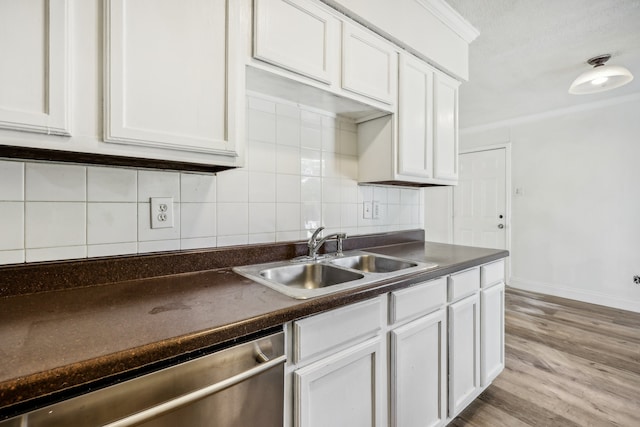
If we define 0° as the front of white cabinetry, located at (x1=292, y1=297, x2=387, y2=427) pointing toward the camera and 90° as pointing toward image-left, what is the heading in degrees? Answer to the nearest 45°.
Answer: approximately 315°

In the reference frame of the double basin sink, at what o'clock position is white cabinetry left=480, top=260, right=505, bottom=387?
The white cabinetry is roughly at 10 o'clock from the double basin sink.

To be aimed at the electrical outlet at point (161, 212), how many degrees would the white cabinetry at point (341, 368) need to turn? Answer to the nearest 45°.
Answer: approximately 135° to its right

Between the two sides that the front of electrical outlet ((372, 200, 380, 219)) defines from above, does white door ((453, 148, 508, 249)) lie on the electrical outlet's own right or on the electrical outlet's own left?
on the electrical outlet's own left

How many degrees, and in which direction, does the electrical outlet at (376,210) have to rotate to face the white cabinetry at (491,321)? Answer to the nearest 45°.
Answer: approximately 45° to its left

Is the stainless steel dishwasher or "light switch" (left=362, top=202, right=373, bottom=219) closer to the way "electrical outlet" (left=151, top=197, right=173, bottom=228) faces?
the stainless steel dishwasher

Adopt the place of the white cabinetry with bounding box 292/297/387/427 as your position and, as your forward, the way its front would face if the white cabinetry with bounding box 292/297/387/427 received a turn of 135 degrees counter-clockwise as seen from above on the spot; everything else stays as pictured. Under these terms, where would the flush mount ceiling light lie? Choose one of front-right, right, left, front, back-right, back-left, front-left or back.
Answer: front-right

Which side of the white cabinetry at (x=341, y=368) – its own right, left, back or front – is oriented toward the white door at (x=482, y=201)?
left

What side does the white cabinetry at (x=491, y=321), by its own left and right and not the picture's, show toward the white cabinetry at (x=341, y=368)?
right

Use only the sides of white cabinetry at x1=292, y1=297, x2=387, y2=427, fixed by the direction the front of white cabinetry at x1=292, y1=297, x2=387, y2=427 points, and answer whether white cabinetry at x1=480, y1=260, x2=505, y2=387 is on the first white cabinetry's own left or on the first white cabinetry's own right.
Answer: on the first white cabinetry's own left
